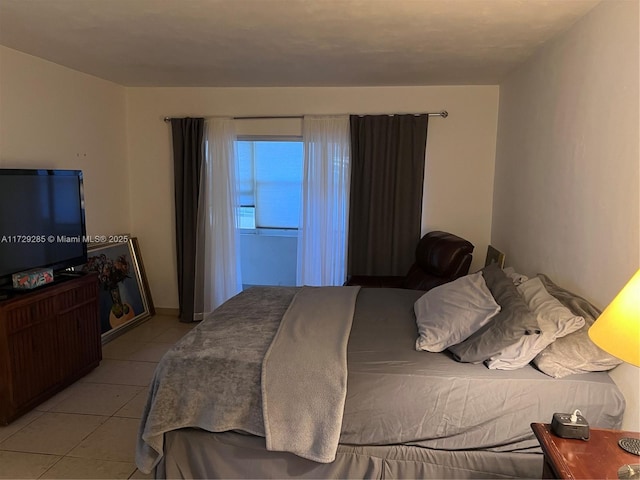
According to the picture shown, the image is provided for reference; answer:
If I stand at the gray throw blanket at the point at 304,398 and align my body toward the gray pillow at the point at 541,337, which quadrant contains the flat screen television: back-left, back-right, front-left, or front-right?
back-left

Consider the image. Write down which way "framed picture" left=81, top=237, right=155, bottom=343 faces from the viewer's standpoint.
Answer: facing the viewer and to the right of the viewer

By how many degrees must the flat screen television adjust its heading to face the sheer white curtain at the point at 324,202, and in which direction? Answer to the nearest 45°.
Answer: approximately 45° to its left

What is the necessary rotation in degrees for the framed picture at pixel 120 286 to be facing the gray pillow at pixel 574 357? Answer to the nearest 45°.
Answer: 0° — it already faces it

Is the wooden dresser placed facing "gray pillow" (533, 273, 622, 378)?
yes

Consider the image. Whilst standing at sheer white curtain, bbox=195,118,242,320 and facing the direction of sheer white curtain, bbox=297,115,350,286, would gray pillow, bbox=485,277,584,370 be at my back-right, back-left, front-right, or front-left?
front-right

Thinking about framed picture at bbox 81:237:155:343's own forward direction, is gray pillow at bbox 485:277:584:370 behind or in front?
in front

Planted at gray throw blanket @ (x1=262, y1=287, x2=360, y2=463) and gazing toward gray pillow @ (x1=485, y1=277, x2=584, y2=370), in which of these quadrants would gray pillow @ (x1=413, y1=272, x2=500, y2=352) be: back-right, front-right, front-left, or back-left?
front-left

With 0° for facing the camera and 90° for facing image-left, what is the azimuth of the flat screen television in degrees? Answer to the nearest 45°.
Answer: approximately 315°

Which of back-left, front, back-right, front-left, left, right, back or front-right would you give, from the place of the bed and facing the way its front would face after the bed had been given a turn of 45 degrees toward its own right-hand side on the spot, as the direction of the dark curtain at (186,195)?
front

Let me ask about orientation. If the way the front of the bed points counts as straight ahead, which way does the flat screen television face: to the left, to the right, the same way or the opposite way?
the opposite way

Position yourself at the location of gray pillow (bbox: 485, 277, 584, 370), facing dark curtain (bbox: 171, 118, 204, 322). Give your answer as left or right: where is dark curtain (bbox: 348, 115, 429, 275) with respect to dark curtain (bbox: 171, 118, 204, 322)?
right

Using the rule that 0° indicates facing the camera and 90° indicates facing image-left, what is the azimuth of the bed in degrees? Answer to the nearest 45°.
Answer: approximately 90°

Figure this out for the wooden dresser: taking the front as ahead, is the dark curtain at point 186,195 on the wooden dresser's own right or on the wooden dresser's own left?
on the wooden dresser's own left

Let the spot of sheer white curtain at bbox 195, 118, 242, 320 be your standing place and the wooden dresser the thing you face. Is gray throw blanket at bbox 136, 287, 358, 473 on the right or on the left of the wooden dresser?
left

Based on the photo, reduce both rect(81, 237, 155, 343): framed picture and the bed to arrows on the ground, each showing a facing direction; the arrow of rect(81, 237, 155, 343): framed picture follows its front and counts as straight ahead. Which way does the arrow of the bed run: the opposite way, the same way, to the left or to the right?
the opposite way

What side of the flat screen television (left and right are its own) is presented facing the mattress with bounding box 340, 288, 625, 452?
front

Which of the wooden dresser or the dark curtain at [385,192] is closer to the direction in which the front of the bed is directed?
the wooden dresser

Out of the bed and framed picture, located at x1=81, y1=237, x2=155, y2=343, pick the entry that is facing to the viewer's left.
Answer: the bed
